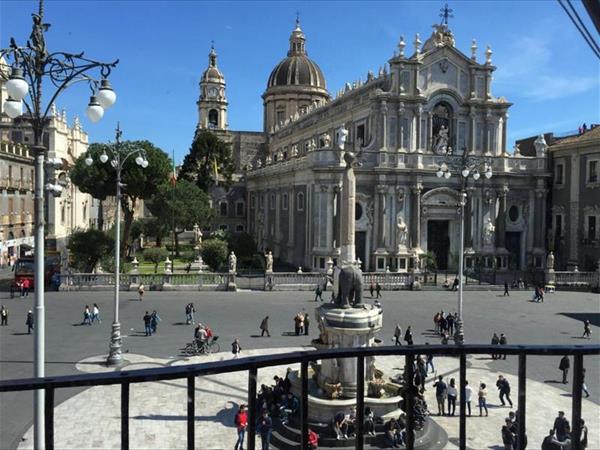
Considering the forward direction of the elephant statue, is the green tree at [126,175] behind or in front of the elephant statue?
in front

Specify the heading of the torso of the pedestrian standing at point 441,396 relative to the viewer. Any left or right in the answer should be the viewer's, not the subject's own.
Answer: facing away from the viewer
